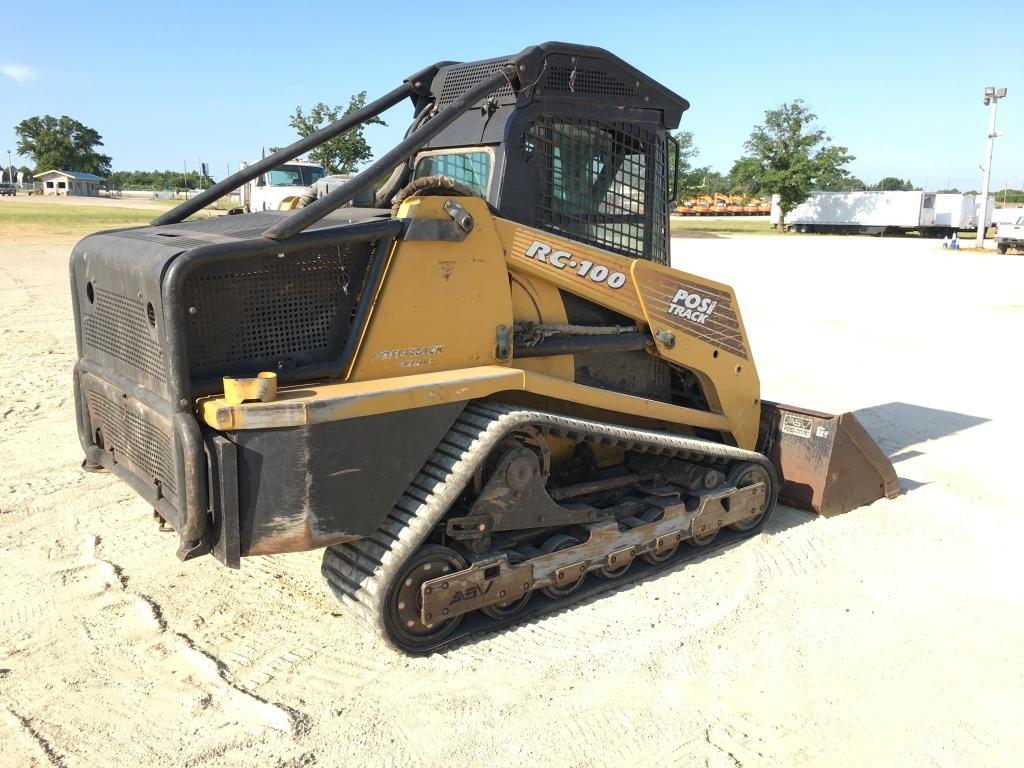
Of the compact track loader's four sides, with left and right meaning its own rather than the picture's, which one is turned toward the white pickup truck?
front

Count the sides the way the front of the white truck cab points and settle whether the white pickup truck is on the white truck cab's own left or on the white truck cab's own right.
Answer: on the white truck cab's own left

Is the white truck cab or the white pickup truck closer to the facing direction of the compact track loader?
the white pickup truck

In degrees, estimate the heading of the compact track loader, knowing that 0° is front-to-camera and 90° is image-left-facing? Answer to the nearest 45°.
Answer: approximately 225°

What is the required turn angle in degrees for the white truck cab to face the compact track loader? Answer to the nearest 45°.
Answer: approximately 45° to its right

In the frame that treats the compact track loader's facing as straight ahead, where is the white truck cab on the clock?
The white truck cab is roughly at 10 o'clock from the compact track loader.

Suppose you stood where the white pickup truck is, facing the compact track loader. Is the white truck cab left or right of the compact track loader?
right

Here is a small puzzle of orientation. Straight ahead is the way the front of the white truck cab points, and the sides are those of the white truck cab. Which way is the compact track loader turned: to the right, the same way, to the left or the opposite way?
to the left

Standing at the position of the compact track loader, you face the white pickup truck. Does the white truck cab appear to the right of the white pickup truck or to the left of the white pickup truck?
left

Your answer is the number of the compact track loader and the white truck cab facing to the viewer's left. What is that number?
0

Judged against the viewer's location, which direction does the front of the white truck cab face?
facing the viewer and to the right of the viewer
